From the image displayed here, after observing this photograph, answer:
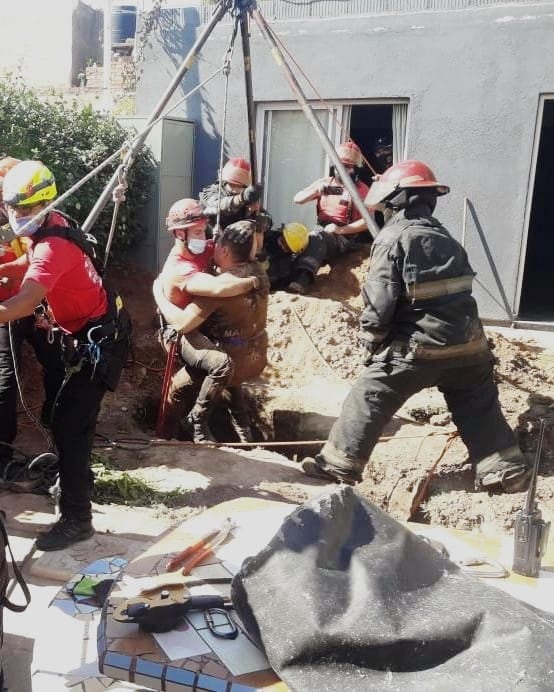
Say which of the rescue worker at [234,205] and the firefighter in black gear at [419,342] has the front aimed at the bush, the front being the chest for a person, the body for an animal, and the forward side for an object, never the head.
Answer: the firefighter in black gear

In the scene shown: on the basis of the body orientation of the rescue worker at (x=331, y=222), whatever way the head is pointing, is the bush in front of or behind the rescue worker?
in front

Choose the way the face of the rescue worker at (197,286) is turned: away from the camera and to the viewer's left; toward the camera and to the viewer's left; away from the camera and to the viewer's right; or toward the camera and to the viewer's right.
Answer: toward the camera and to the viewer's right

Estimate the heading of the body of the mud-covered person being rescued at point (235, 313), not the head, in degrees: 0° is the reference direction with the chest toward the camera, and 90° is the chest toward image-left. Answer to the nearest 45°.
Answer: approximately 135°

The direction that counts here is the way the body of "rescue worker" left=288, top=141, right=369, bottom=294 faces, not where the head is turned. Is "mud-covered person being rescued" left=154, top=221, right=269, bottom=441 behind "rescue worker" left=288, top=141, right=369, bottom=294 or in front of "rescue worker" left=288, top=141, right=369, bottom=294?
in front

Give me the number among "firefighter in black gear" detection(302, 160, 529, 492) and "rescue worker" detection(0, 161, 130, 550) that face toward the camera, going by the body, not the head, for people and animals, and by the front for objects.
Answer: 0

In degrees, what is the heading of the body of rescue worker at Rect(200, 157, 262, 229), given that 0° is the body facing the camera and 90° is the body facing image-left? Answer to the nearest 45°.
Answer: approximately 0°

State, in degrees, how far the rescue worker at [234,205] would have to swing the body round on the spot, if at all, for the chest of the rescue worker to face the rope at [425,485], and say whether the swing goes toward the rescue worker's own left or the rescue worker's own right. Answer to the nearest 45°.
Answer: approximately 45° to the rescue worker's own left
